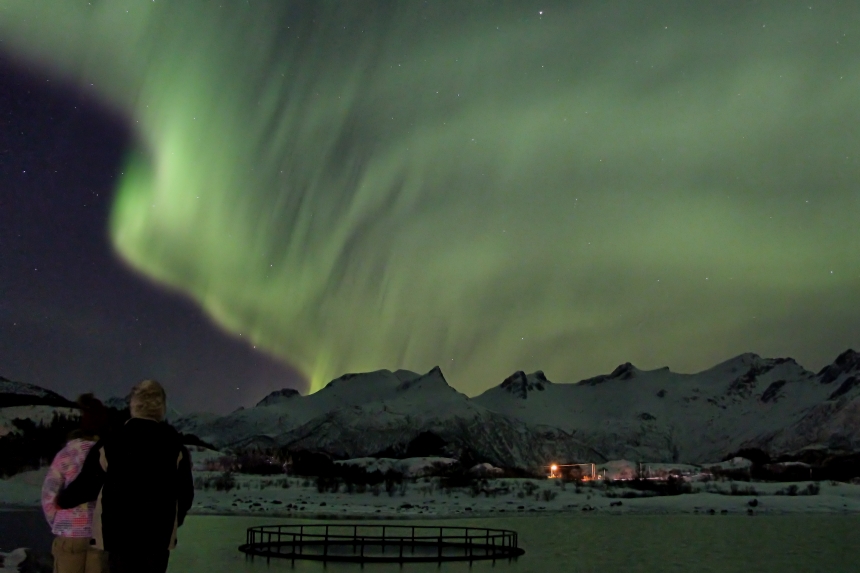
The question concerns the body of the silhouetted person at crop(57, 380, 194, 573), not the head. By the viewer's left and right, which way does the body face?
facing away from the viewer

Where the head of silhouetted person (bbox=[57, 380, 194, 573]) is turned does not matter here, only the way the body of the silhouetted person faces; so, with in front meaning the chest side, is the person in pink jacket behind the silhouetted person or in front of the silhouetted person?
in front

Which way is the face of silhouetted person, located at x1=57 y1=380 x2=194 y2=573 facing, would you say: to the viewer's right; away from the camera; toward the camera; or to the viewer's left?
away from the camera

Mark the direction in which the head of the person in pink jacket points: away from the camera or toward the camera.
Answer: away from the camera
